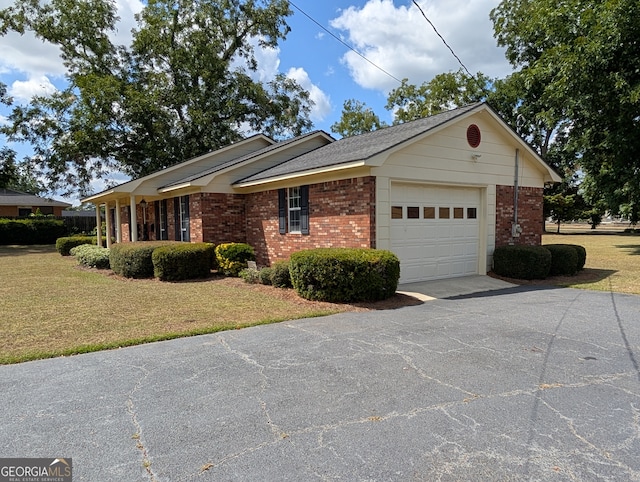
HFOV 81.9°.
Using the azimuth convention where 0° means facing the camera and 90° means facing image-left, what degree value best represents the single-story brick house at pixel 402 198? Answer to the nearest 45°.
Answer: approximately 45°

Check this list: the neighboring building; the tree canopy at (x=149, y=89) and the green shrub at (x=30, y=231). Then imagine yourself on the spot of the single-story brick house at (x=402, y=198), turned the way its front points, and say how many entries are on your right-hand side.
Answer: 3

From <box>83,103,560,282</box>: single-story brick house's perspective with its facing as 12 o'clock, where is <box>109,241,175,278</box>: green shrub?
The green shrub is roughly at 2 o'clock from the single-story brick house.

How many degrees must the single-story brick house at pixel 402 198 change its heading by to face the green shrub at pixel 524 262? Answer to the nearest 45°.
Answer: approximately 135° to its left

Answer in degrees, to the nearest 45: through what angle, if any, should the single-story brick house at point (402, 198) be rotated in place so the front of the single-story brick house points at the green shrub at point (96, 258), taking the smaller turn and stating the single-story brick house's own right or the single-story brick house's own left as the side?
approximately 45° to the single-story brick house's own right

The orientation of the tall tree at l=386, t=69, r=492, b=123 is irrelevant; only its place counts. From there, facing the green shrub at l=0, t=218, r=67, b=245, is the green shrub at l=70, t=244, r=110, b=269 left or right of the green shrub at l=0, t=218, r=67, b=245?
left

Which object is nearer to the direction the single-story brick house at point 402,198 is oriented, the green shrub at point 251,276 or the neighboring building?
the green shrub

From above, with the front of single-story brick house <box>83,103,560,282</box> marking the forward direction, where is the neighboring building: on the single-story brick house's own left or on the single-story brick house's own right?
on the single-story brick house's own right

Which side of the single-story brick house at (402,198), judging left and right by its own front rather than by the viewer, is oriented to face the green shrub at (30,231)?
right

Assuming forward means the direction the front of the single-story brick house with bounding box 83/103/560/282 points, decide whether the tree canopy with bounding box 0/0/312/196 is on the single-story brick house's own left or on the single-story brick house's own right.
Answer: on the single-story brick house's own right

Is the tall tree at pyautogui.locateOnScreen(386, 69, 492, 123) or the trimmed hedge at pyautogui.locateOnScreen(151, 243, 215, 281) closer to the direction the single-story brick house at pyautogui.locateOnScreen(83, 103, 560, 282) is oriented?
the trimmed hedge

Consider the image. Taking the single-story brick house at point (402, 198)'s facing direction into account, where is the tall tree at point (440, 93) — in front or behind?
behind
